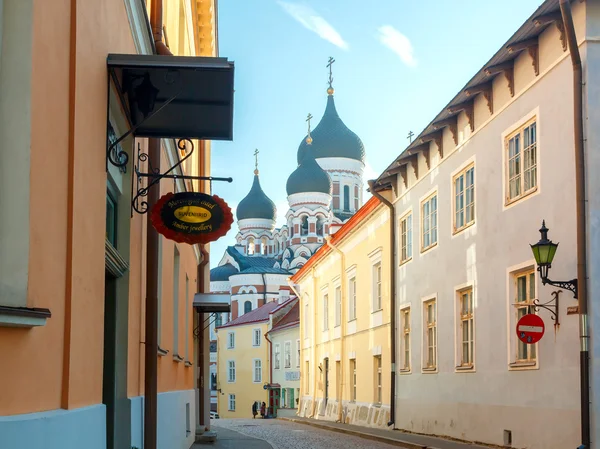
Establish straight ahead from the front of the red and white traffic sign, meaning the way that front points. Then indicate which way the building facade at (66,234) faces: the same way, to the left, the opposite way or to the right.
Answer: to the left

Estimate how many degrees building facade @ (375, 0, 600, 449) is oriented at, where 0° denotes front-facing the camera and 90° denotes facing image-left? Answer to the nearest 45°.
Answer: approximately 45°

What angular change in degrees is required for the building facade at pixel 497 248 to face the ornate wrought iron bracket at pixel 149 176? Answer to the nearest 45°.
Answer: approximately 45° to its left

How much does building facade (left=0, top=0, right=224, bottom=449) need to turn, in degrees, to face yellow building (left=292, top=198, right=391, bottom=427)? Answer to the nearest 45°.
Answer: approximately 90° to its left

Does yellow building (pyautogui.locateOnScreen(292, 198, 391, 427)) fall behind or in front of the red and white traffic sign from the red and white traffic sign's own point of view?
behind

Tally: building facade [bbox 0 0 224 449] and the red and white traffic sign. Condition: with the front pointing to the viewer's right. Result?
1

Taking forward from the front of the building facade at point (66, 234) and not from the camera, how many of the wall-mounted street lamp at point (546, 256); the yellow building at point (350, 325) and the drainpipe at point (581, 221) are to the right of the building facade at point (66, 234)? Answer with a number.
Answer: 0

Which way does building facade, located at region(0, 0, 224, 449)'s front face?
to the viewer's right

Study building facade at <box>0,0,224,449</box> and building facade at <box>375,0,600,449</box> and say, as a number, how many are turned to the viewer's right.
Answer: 1

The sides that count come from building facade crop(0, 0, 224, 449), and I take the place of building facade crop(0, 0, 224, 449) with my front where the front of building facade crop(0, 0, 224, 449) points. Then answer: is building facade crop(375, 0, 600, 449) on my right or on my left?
on my left

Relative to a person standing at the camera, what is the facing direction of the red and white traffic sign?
facing the viewer

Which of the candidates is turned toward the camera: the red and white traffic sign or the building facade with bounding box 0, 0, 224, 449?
the red and white traffic sign

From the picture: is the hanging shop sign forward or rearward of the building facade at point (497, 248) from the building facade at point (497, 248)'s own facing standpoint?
forward
